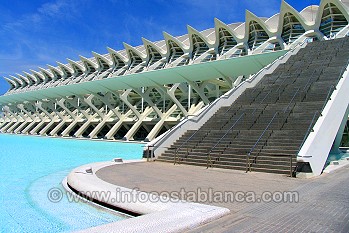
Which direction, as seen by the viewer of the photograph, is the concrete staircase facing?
facing the viewer and to the left of the viewer

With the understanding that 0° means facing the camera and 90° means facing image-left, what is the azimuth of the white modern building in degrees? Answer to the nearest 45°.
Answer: approximately 45°

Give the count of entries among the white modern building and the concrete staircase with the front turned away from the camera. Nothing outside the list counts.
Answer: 0
